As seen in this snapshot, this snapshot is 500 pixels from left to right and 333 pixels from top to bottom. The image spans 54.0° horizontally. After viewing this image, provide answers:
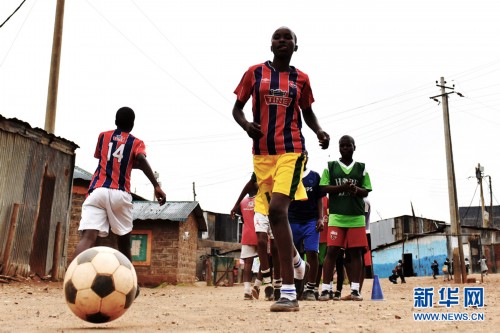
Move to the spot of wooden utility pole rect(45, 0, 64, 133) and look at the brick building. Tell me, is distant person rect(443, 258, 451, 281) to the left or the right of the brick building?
right

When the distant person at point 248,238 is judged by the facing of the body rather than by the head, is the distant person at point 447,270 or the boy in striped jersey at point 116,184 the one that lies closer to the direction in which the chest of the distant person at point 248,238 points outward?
the boy in striped jersey

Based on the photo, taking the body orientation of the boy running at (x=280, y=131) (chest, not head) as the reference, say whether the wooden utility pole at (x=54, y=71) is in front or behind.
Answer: behind

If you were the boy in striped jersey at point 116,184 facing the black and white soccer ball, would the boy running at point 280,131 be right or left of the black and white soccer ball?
left

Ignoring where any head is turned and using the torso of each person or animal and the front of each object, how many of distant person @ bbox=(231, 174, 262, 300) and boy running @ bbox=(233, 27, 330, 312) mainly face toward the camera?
2

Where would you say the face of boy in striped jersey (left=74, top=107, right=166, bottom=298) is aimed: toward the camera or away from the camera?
away from the camera

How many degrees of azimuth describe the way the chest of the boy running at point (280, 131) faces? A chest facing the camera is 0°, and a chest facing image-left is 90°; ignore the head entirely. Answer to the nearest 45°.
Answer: approximately 0°

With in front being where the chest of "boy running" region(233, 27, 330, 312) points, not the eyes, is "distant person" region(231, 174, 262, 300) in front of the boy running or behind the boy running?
behind
